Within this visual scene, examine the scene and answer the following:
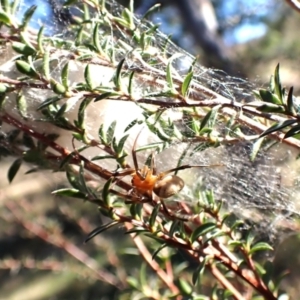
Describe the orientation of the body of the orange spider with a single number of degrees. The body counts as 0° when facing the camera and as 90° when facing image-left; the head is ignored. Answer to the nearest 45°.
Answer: approximately 90°
